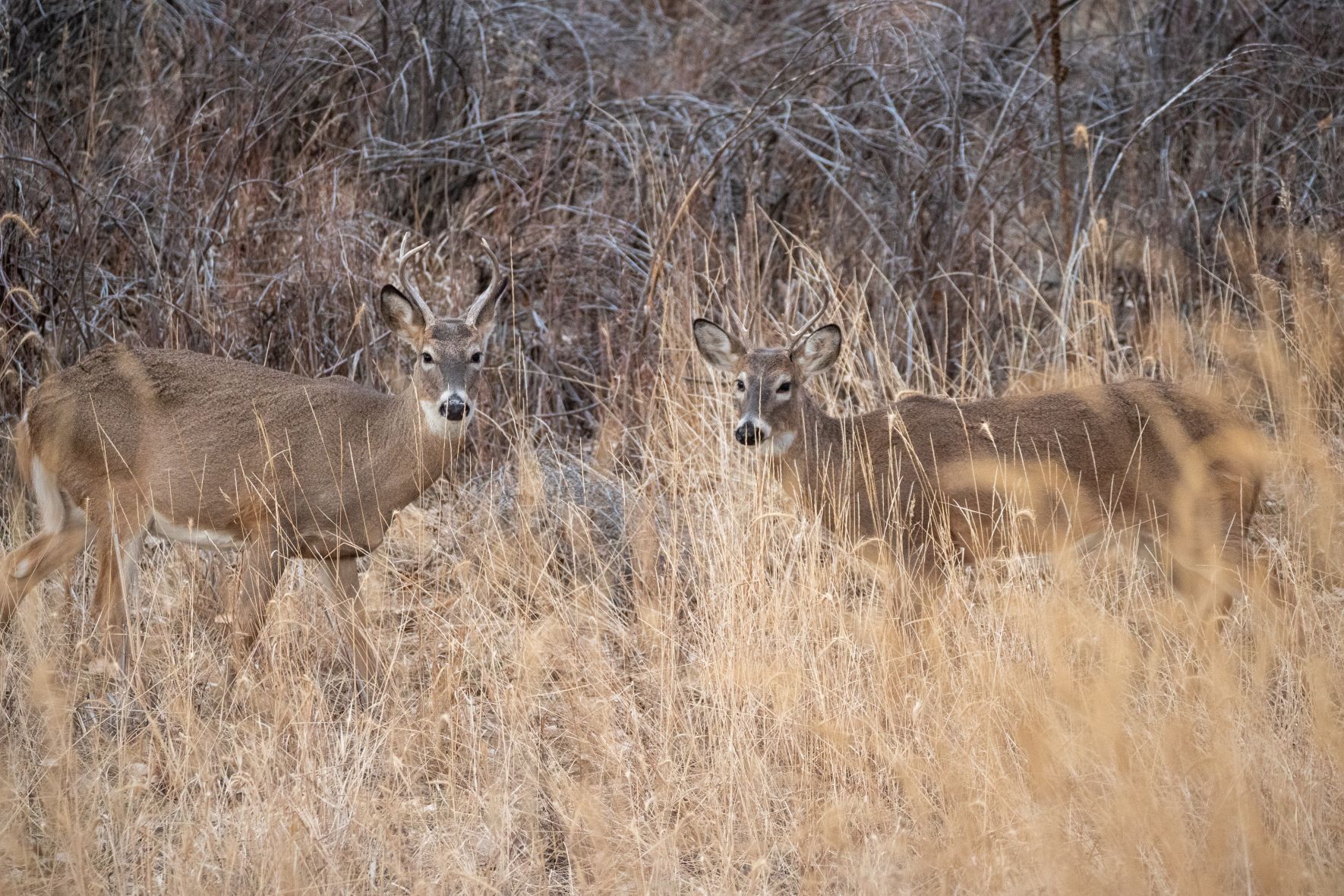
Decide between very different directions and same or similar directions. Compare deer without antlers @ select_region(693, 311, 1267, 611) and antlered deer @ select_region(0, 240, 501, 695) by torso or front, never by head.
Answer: very different directions

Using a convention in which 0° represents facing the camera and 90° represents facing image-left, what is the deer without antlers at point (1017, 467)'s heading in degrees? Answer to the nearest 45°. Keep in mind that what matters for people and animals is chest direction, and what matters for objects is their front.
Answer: approximately 90°

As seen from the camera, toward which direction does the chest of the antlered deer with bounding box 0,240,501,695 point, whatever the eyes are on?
to the viewer's right

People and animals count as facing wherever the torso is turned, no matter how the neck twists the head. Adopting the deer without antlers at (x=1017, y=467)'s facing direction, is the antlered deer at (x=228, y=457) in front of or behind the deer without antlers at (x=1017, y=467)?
in front

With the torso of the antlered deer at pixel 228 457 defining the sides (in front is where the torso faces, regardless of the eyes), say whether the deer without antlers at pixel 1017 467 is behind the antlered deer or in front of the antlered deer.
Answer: in front

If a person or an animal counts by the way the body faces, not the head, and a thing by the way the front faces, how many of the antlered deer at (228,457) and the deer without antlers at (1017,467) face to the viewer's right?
1
